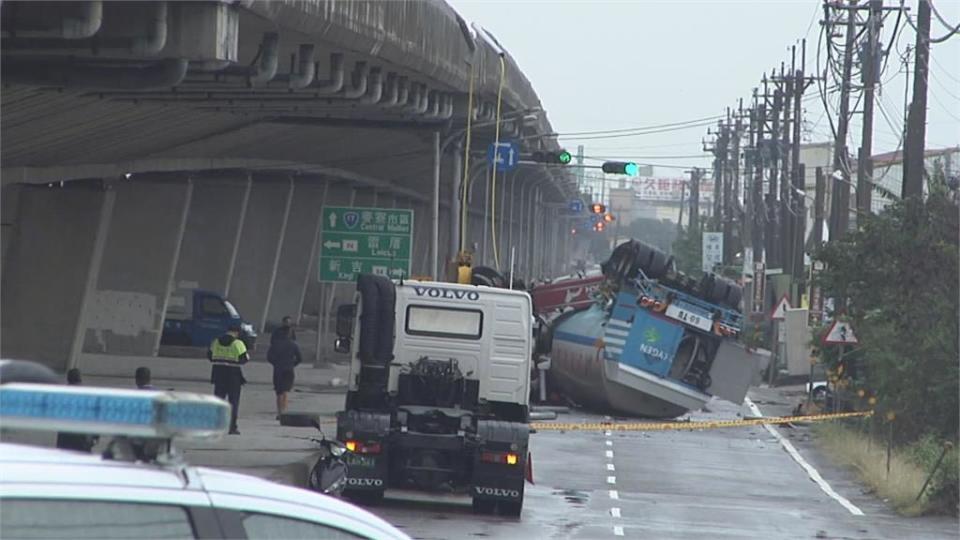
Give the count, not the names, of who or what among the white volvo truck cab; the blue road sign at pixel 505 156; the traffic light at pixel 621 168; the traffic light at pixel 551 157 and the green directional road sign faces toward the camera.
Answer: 4

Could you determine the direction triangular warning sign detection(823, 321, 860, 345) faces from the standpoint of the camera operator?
facing the viewer

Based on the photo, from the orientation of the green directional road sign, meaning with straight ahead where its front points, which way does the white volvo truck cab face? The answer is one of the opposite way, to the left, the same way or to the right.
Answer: the opposite way

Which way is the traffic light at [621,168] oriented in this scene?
toward the camera

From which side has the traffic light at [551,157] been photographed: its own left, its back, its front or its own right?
front

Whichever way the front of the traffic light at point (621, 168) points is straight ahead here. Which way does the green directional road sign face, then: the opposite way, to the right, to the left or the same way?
the same way

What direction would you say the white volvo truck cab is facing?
away from the camera

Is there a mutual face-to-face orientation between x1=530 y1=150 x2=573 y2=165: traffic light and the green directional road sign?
no

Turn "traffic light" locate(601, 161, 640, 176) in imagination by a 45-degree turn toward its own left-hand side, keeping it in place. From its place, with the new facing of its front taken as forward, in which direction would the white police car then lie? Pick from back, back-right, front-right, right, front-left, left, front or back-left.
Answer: front-right

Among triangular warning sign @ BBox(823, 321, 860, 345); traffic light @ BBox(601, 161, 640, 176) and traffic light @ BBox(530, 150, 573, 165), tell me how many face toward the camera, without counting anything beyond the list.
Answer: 3

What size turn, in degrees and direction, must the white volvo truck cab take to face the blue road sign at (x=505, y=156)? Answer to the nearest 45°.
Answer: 0° — it already faces it

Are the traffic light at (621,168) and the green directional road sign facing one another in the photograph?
no

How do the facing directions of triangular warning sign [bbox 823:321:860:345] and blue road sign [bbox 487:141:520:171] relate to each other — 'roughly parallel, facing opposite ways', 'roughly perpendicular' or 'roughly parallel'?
roughly parallel

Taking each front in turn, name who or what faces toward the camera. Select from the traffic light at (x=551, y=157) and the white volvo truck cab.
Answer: the traffic light

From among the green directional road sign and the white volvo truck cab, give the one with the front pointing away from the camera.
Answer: the white volvo truck cab

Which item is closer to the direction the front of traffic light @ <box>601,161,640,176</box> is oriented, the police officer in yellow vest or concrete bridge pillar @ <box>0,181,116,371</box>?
the police officer in yellow vest

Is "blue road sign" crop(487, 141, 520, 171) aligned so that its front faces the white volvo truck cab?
yes

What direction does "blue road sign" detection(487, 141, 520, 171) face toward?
toward the camera
